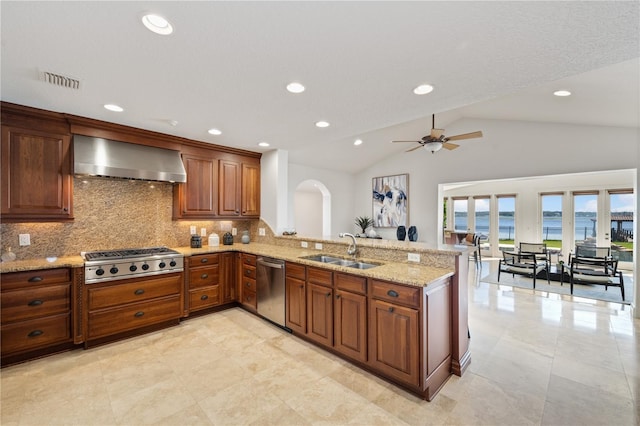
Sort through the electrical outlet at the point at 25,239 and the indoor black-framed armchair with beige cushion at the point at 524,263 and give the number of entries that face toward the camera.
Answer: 1

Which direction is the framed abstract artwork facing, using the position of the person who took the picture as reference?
facing the viewer and to the left of the viewer

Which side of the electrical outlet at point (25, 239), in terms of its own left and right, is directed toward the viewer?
front

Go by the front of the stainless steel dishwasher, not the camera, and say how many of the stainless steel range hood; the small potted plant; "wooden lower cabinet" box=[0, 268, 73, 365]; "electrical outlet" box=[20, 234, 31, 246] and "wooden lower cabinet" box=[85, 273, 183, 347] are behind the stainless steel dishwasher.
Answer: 1

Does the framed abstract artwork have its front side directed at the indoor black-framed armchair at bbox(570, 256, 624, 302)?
no

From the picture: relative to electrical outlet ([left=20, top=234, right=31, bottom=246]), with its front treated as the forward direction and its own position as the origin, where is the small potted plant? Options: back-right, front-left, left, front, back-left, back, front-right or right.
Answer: left

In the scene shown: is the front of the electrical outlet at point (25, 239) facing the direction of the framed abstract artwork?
no

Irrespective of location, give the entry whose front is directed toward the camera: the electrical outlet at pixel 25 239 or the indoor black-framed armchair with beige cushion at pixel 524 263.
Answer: the electrical outlet

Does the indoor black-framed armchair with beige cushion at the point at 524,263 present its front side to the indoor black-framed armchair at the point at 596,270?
no

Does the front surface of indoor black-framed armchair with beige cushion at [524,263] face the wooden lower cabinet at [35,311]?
no

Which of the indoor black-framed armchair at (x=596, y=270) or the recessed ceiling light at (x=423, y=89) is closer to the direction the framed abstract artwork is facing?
the recessed ceiling light

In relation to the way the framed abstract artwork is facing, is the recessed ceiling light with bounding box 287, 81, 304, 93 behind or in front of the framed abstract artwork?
in front

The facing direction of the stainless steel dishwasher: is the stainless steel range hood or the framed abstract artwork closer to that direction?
the stainless steel range hood

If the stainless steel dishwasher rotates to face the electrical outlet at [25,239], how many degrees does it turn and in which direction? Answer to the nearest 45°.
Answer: approximately 45° to its right
